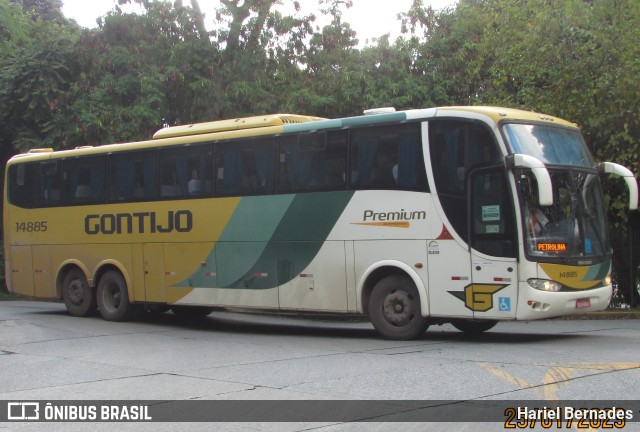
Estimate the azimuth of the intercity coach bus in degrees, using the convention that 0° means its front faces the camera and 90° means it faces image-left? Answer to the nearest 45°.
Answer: approximately 315°
